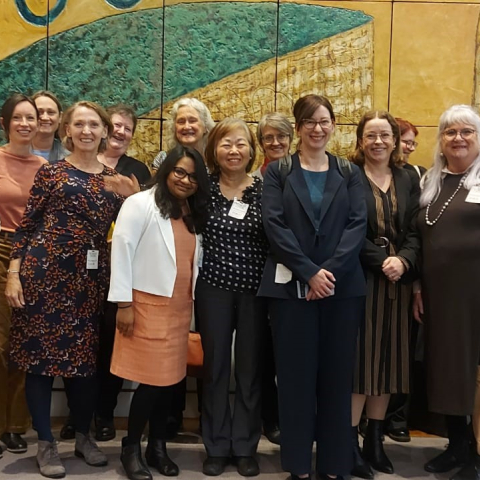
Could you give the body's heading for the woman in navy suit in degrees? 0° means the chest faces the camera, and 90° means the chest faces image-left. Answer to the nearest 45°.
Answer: approximately 0°

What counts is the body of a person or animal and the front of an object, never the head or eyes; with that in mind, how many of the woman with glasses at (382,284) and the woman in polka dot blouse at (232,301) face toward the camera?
2
